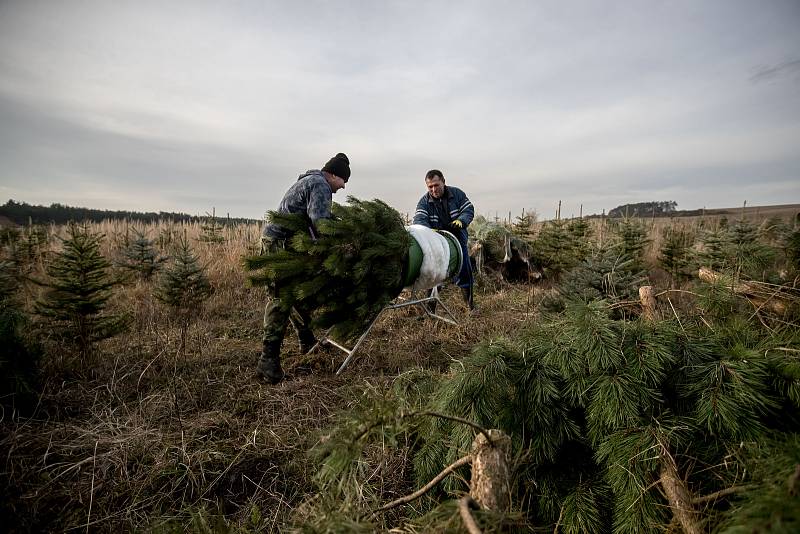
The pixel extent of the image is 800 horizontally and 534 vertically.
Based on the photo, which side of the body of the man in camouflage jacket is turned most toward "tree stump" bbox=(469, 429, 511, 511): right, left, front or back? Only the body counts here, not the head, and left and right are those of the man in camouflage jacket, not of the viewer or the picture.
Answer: right

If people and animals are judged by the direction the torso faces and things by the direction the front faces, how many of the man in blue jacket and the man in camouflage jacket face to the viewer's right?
1

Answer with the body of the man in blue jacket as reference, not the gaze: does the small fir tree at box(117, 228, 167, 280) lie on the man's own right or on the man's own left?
on the man's own right

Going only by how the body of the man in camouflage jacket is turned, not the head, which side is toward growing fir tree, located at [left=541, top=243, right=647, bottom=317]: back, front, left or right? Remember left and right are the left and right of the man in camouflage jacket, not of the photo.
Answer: front

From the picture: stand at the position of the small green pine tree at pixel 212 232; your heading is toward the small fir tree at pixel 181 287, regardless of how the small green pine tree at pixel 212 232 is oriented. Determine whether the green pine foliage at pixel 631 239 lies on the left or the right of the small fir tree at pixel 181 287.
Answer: left

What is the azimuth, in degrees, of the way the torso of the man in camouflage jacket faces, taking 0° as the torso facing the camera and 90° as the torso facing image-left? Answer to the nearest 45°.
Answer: approximately 270°

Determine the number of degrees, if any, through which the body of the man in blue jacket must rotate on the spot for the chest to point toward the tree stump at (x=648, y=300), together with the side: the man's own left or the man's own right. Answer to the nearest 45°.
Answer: approximately 45° to the man's own left

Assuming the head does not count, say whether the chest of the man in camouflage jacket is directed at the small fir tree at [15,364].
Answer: no

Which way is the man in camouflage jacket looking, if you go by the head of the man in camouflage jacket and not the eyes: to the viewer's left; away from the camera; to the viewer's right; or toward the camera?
to the viewer's right

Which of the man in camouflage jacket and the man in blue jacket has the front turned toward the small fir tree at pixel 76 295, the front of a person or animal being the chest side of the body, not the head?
the man in blue jacket

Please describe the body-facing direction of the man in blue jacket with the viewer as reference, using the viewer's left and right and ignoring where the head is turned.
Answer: facing the viewer and to the left of the viewer

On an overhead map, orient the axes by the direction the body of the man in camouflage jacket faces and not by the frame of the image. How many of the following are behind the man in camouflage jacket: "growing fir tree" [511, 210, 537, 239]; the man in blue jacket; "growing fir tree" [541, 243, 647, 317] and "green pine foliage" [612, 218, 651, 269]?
0
